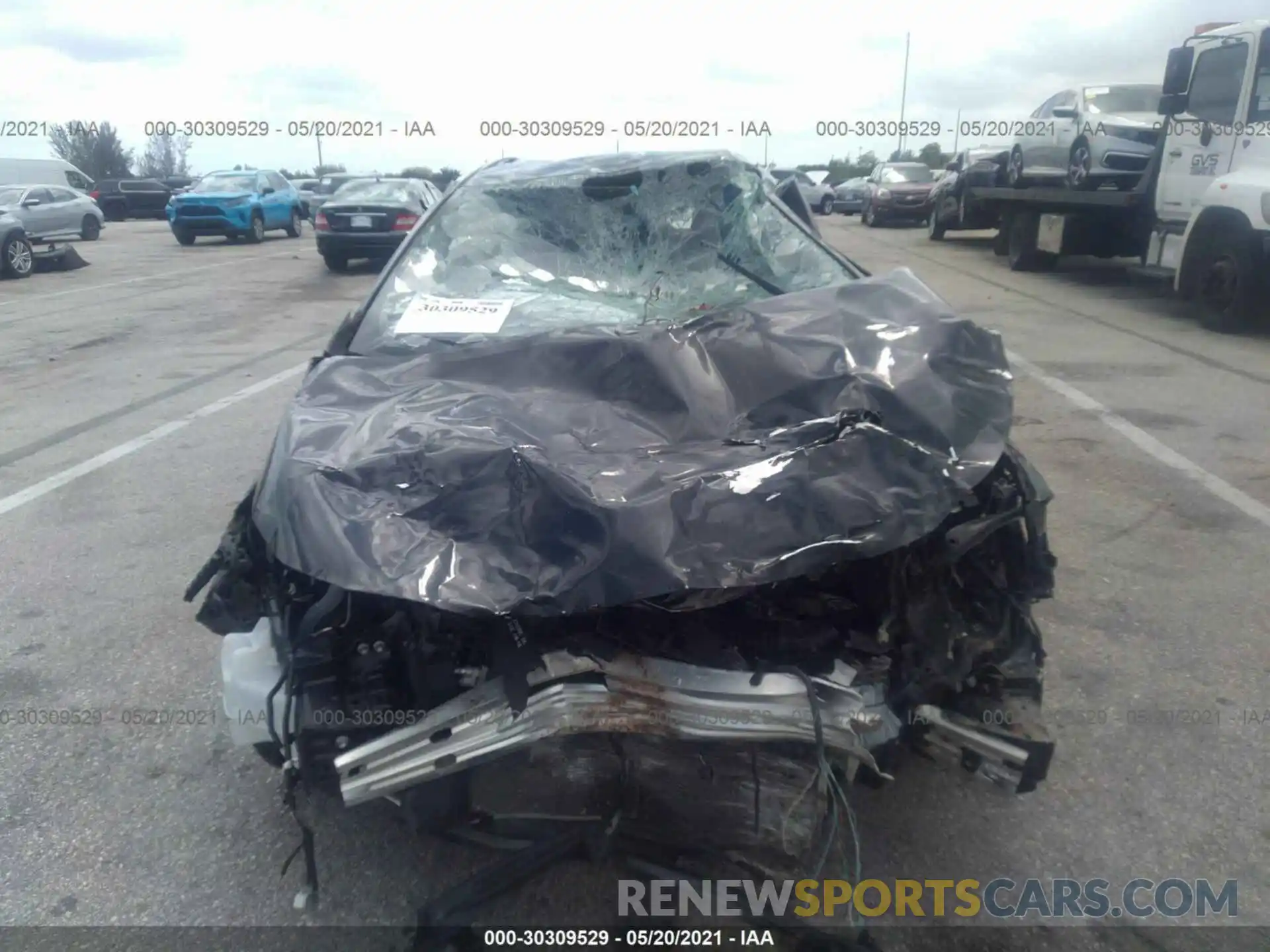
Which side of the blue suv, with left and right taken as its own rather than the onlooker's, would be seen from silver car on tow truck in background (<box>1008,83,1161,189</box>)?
left

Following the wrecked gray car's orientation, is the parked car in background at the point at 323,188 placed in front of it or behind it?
behind

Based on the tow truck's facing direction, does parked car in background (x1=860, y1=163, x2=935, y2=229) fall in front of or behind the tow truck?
behind

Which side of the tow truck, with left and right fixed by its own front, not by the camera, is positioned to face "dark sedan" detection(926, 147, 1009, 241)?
back

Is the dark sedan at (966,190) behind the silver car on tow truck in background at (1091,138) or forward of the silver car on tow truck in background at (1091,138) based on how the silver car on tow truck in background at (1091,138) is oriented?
behind

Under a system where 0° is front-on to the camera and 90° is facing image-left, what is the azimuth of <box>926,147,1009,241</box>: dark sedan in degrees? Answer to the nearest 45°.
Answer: approximately 45°

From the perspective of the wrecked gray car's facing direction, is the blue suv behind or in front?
behind

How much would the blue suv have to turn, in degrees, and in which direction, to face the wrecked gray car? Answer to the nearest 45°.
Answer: approximately 45° to its left
